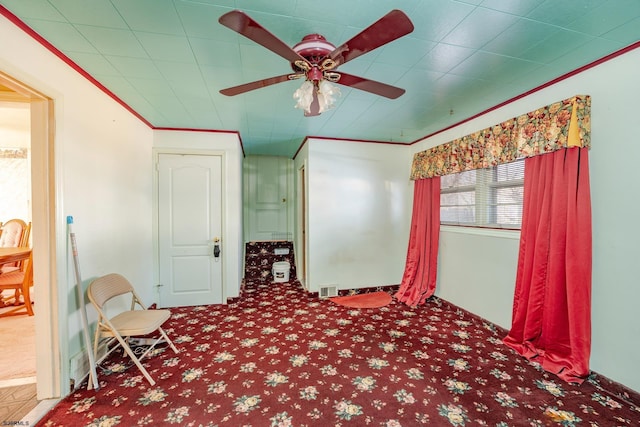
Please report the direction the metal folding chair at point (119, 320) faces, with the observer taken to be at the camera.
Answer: facing the viewer and to the right of the viewer

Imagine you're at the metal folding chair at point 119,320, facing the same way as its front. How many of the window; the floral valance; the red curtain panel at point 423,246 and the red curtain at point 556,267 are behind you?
0

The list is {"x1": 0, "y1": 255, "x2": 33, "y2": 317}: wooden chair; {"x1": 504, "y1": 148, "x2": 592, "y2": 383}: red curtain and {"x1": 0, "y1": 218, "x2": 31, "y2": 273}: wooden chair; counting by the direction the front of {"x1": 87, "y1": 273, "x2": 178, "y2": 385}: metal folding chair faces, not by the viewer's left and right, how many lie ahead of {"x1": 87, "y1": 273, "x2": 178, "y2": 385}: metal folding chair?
1

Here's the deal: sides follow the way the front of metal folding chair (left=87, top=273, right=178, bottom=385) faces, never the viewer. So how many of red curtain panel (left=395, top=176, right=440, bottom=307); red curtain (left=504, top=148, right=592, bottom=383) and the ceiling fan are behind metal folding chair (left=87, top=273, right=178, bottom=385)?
0

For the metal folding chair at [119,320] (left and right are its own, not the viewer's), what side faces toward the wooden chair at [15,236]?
back

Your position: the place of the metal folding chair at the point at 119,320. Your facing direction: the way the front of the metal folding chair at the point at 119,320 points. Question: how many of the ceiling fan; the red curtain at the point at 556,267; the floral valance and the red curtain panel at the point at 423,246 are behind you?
0

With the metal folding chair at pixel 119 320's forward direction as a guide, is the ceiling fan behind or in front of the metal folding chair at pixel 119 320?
in front

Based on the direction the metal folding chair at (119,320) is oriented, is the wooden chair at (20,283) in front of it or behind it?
behind

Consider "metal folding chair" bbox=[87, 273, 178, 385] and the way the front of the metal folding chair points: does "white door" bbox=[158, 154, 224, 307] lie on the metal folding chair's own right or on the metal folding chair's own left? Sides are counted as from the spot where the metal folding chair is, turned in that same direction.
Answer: on the metal folding chair's own left

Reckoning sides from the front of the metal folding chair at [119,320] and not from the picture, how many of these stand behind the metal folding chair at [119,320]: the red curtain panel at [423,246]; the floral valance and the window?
0

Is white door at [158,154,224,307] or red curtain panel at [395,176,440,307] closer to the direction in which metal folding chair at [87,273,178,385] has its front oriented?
the red curtain panel

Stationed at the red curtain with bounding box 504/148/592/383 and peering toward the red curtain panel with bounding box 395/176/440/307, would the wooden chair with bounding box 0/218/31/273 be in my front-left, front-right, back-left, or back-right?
front-left

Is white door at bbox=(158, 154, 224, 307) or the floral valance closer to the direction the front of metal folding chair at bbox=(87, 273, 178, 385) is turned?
the floral valance

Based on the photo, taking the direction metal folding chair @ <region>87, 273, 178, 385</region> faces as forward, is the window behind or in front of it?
in front

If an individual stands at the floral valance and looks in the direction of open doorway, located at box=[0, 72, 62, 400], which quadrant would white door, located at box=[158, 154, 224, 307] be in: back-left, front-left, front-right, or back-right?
front-right
